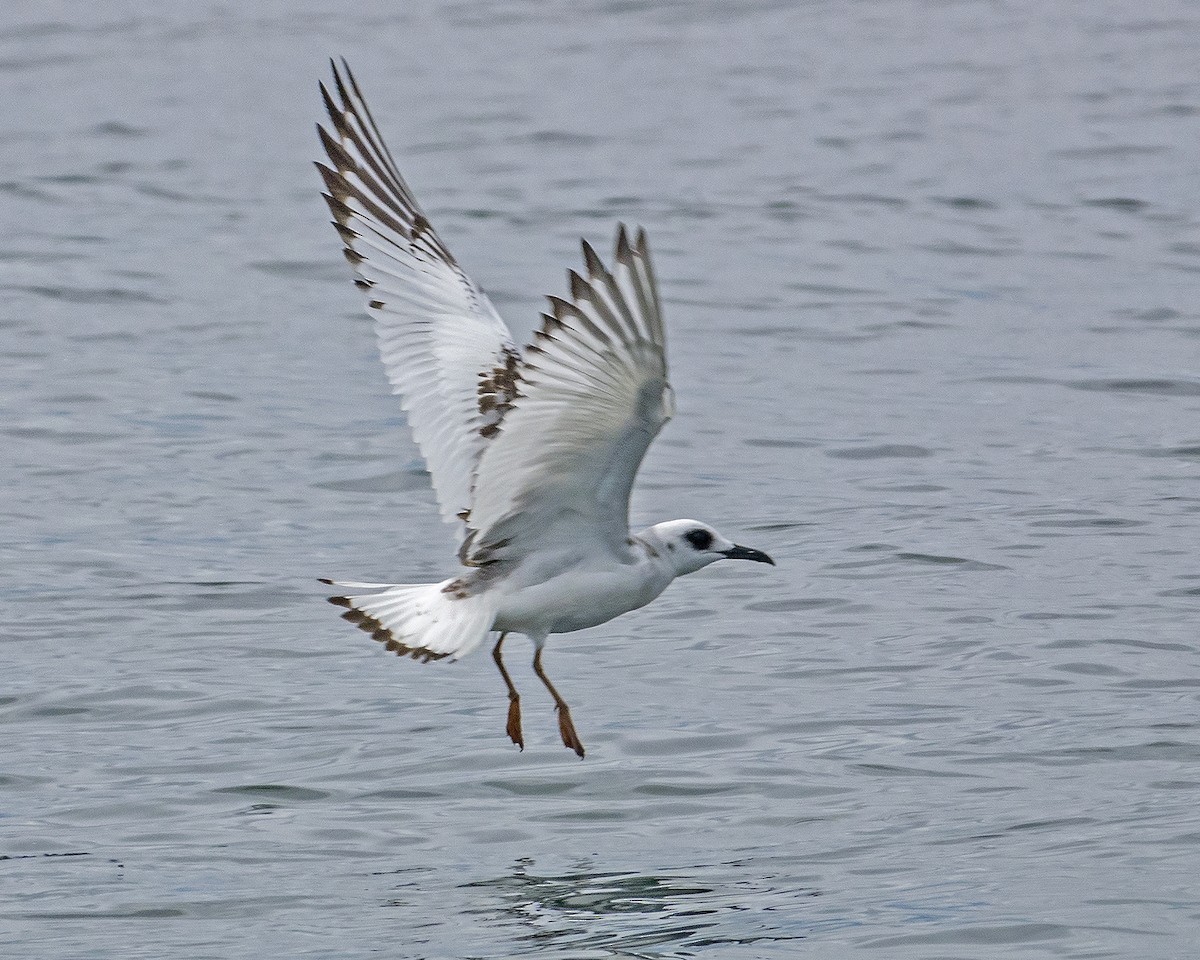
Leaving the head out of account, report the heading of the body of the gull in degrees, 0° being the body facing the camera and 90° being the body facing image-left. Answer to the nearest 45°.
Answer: approximately 270°
